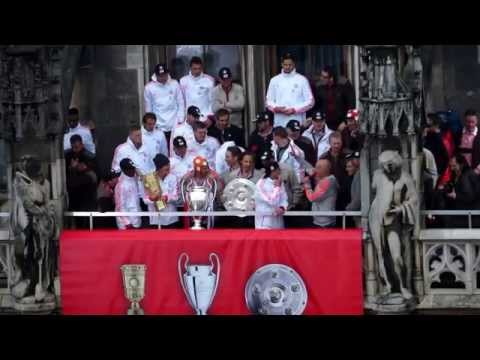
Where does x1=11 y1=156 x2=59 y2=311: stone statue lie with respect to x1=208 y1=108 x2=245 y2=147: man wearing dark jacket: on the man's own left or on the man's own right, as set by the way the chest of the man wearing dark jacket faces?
on the man's own right

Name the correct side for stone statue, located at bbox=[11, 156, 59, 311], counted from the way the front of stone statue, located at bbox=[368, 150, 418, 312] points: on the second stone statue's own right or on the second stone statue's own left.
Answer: on the second stone statue's own right

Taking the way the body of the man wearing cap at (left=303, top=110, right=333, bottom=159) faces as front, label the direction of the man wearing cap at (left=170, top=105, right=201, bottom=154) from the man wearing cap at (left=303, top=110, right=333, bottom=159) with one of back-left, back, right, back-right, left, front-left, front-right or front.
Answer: right

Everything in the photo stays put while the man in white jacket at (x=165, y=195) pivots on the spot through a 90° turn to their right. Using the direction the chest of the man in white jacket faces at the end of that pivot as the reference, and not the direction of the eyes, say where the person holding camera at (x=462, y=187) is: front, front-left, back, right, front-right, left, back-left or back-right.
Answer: back-right

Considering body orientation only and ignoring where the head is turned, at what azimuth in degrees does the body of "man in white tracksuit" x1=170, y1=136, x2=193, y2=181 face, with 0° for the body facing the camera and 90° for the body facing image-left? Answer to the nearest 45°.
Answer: approximately 0°

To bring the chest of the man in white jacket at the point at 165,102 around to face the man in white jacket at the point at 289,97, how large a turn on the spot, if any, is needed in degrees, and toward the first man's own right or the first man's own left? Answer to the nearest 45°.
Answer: approximately 90° to the first man's own left

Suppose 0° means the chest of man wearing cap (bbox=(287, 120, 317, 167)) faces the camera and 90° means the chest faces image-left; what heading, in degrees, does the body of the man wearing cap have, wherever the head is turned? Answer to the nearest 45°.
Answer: approximately 45°
